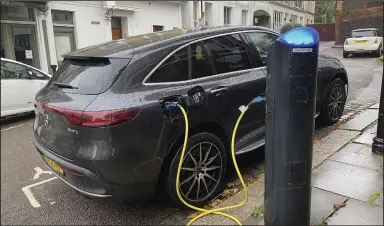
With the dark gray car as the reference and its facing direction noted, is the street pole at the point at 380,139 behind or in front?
in front

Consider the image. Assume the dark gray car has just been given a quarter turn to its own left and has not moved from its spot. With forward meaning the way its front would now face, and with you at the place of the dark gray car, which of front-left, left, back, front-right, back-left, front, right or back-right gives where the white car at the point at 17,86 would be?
front

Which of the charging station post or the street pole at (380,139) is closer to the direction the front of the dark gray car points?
the street pole

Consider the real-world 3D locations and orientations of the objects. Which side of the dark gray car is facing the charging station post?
right

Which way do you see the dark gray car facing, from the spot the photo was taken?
facing away from the viewer and to the right of the viewer
